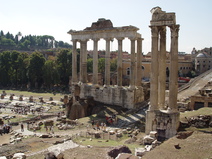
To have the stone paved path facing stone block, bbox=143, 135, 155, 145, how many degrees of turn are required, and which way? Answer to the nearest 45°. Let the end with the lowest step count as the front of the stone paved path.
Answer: approximately 45° to its left

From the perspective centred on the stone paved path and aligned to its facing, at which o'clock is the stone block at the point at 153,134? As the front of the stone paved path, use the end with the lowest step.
The stone block is roughly at 10 o'clock from the stone paved path.

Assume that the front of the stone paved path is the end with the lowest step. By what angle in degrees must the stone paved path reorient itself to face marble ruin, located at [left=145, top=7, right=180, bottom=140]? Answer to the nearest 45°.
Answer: approximately 45° to its left

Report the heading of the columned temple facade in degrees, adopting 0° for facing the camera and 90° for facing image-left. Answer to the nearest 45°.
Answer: approximately 45°

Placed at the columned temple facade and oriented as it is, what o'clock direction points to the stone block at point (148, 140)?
The stone block is roughly at 10 o'clock from the columned temple facade.

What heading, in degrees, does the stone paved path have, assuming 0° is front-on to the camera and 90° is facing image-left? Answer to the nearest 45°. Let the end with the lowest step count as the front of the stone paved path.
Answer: approximately 45°

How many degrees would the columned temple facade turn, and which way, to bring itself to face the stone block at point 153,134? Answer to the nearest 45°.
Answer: approximately 45° to its left
